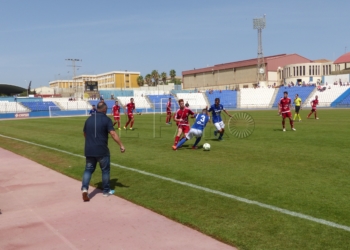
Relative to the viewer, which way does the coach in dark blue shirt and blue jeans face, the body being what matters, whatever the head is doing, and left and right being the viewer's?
facing away from the viewer and to the right of the viewer
